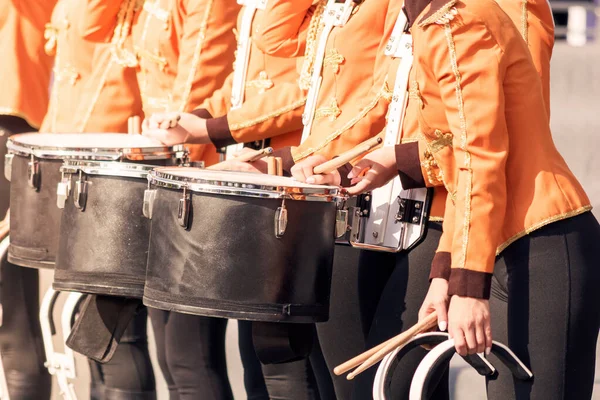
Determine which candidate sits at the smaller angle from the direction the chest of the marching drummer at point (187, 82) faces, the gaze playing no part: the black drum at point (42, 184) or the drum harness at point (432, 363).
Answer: the black drum

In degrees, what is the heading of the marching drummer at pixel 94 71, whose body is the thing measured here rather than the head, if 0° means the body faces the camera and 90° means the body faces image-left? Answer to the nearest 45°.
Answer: approximately 45°

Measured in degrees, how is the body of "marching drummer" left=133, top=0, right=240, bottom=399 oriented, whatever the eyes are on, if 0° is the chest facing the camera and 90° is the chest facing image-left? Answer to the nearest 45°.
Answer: approximately 45°
